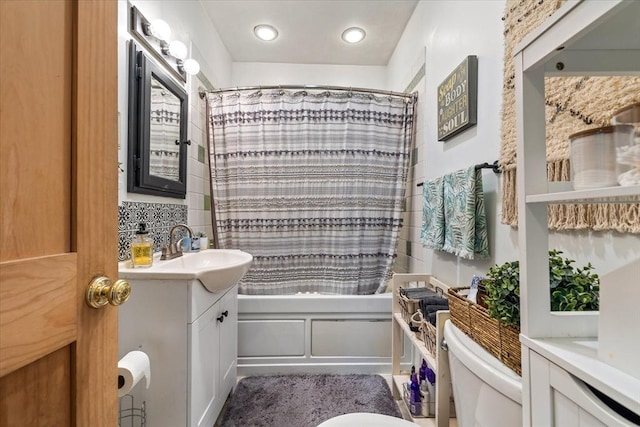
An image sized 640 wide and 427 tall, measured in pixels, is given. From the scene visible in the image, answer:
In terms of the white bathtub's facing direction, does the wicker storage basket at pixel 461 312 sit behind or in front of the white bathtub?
in front

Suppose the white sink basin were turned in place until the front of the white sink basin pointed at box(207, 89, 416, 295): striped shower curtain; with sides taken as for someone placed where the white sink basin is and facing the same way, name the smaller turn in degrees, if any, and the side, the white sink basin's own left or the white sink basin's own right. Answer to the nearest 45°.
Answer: approximately 45° to the white sink basin's own left

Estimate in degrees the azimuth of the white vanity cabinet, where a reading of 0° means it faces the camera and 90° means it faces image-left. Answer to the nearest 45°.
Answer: approximately 270°

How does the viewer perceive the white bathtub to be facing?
facing the viewer

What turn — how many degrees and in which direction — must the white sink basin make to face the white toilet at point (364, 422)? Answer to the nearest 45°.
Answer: approximately 45° to its right

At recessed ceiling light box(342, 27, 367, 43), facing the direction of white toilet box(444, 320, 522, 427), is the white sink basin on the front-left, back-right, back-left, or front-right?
front-right

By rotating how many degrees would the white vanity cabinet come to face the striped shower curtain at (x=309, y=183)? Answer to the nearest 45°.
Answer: approximately 45° to its left

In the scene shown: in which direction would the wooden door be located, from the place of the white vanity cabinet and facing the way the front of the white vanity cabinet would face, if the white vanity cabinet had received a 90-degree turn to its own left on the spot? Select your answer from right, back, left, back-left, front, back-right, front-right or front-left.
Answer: back

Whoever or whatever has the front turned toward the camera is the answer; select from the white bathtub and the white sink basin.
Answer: the white bathtub

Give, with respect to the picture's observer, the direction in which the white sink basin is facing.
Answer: facing to the right of the viewer
